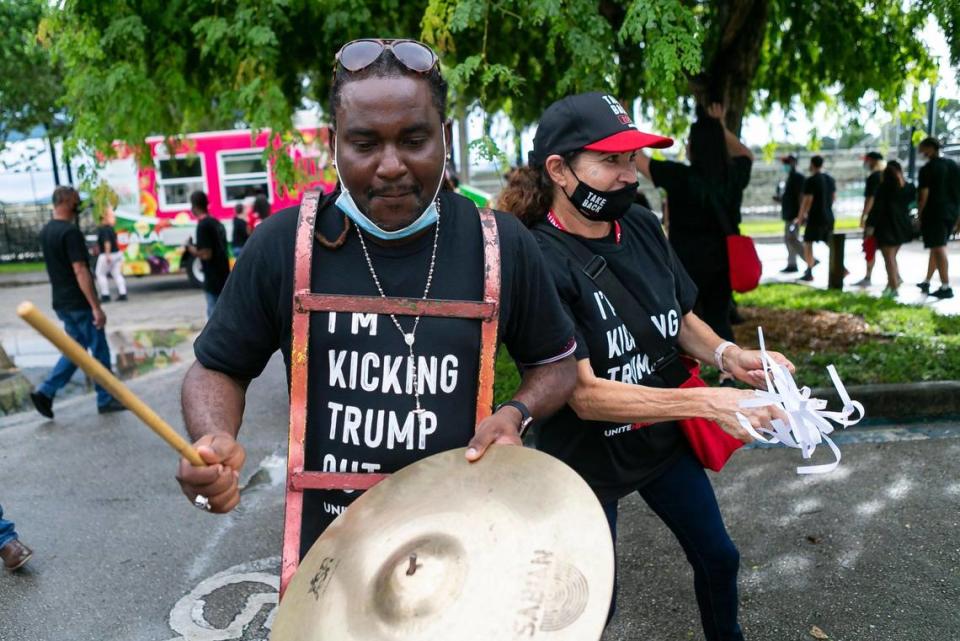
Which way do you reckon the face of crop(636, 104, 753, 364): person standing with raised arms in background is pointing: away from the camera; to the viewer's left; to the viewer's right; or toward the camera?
away from the camera

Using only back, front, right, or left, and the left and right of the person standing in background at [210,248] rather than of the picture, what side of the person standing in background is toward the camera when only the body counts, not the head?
left

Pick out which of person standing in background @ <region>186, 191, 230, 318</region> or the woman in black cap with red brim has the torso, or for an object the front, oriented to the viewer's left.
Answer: the person standing in background

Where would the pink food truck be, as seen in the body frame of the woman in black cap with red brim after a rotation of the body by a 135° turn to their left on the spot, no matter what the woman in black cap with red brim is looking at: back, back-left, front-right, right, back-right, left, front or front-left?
front-left
